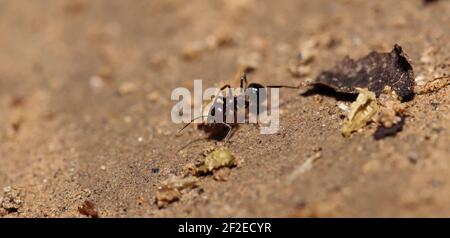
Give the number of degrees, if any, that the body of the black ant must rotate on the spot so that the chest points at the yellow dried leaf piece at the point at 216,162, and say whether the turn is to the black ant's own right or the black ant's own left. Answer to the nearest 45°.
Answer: approximately 45° to the black ant's own left

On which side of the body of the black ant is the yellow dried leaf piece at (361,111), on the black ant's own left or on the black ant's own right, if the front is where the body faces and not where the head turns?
on the black ant's own left

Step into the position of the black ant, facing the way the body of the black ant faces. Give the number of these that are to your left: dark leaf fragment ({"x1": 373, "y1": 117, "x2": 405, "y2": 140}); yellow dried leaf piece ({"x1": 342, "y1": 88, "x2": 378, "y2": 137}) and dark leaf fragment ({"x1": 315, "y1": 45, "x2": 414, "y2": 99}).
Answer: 0
